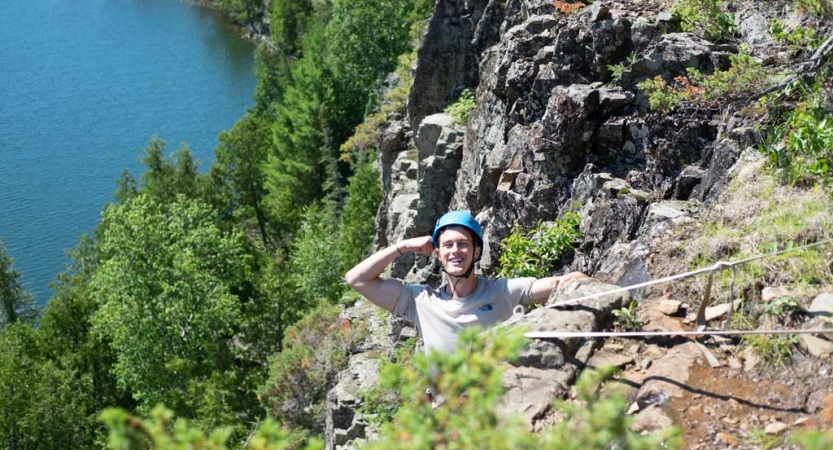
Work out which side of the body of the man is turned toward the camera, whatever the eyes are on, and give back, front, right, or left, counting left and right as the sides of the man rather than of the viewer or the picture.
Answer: front

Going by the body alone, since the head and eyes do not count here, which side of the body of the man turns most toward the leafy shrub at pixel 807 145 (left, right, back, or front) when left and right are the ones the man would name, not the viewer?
left

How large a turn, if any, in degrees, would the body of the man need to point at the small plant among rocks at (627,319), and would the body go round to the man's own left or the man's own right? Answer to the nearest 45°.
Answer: approximately 90° to the man's own left

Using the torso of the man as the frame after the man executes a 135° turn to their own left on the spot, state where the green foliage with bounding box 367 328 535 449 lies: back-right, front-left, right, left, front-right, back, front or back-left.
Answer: back-right

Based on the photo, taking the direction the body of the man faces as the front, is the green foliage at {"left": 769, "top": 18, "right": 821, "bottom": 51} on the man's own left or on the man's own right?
on the man's own left

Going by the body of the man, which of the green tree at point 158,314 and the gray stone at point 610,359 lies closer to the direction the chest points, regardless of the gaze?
the gray stone

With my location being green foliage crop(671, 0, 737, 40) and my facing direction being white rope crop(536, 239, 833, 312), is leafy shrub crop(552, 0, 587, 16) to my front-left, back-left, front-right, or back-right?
back-right

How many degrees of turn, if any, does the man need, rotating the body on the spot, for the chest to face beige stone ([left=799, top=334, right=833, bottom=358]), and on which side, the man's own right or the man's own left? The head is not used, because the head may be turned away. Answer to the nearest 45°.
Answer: approximately 45° to the man's own left

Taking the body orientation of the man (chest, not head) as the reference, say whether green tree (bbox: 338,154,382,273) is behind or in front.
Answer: behind

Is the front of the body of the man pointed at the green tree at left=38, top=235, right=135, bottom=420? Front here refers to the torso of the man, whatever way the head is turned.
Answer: no

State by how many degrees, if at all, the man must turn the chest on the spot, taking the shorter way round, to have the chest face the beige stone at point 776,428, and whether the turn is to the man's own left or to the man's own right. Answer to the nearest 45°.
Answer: approximately 45° to the man's own left

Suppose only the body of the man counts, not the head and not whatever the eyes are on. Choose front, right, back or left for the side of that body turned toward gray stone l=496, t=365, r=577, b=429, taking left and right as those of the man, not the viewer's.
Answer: front

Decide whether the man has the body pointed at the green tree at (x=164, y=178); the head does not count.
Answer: no

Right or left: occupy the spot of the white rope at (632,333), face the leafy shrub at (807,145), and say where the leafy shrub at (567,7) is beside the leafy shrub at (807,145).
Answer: left

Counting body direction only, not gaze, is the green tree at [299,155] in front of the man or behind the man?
behind

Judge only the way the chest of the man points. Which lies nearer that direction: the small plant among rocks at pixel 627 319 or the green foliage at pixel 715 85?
the small plant among rocks

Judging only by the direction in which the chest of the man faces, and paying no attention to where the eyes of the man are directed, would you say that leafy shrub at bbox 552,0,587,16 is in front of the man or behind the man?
behind

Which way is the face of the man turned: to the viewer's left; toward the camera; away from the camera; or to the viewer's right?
toward the camera

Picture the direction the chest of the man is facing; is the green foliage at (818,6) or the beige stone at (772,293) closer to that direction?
the beige stone

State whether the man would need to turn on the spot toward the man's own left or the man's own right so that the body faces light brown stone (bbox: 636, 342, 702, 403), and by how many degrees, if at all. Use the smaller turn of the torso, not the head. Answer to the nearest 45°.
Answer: approximately 45° to the man's own left

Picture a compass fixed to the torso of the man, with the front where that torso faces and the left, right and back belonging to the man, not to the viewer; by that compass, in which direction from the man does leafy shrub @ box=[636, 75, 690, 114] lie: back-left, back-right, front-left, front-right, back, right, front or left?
back-left
